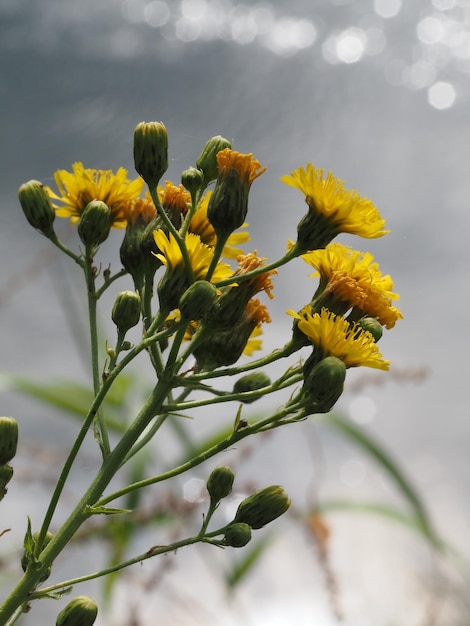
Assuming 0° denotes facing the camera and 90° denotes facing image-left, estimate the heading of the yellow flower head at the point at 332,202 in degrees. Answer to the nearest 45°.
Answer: approximately 270°
